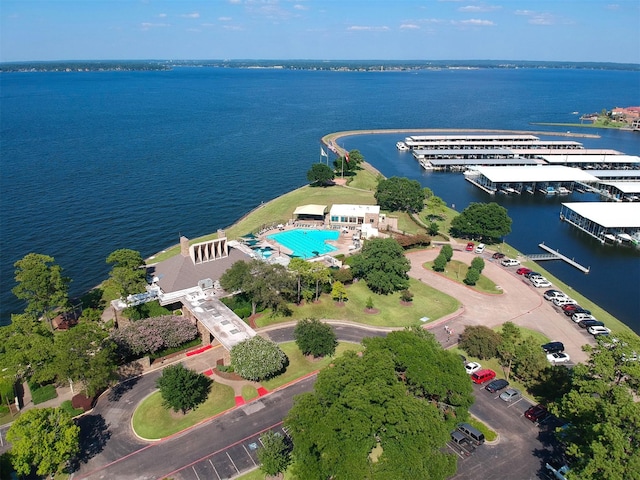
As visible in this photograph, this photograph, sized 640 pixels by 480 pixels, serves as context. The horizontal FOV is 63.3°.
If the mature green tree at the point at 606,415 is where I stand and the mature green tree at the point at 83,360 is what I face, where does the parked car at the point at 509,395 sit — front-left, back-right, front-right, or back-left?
front-right

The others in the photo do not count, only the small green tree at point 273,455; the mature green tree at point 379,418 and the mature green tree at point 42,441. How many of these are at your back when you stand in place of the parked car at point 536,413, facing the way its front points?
3

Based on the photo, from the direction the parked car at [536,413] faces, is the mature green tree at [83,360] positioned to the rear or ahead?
to the rear

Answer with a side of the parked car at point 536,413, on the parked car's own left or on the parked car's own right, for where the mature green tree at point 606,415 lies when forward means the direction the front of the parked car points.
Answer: on the parked car's own right

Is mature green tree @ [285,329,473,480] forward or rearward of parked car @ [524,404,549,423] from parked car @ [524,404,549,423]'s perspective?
rearward

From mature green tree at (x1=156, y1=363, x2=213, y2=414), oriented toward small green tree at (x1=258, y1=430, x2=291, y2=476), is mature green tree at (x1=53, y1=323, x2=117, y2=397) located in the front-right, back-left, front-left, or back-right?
back-right

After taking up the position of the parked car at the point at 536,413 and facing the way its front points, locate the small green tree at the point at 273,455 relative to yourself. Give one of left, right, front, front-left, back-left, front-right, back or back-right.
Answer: back

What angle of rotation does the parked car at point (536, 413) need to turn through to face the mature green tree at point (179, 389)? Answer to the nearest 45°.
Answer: approximately 180°

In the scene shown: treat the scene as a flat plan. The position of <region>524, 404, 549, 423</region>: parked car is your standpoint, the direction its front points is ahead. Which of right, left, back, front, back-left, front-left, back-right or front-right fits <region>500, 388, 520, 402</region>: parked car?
left

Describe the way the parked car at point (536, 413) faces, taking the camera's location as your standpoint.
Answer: facing away from the viewer and to the right of the viewer
